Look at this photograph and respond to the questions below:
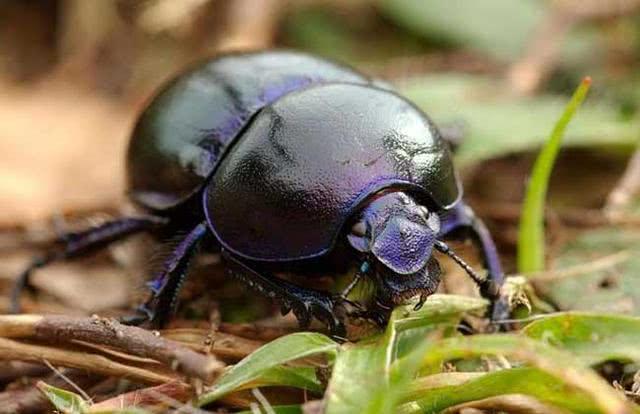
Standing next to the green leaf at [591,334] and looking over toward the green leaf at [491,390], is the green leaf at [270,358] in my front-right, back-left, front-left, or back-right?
front-right

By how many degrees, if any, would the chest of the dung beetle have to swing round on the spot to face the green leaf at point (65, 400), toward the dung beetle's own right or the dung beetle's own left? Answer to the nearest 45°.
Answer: approximately 90° to the dung beetle's own right

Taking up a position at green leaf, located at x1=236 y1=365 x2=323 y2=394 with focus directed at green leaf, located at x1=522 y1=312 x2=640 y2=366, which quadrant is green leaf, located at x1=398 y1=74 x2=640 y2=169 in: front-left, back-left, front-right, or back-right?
front-left

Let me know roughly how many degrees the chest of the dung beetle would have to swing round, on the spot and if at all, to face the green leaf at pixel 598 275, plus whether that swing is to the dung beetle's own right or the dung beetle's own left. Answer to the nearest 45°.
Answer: approximately 45° to the dung beetle's own left

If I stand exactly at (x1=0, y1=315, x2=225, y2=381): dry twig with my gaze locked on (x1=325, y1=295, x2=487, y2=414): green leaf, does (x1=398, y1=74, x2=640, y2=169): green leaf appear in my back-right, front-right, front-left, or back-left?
front-left

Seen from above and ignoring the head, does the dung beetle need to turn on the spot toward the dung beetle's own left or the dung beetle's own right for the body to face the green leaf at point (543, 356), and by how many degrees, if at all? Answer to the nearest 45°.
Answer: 0° — it already faces it

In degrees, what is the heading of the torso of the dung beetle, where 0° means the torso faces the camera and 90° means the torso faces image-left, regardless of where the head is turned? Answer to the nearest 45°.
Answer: approximately 315°

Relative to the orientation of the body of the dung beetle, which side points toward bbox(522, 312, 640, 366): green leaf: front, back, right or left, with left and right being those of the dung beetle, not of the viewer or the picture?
front

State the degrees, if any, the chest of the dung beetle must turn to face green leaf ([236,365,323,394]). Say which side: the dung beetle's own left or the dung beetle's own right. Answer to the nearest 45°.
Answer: approximately 45° to the dung beetle's own right

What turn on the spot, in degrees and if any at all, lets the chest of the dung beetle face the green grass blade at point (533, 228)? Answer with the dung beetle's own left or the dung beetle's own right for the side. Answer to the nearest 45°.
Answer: approximately 90° to the dung beetle's own left
